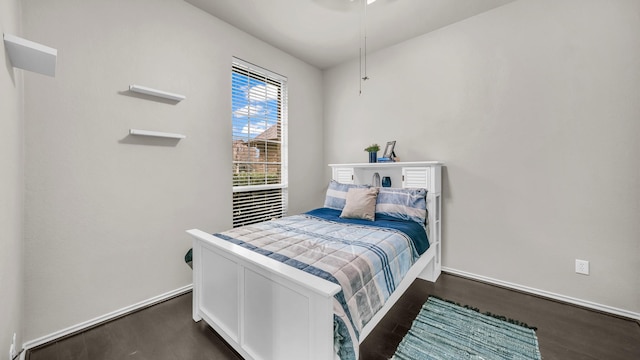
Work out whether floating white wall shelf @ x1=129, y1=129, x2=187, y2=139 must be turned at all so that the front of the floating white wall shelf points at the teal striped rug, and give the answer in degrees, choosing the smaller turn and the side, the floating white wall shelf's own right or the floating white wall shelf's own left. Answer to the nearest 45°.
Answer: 0° — it already faces it

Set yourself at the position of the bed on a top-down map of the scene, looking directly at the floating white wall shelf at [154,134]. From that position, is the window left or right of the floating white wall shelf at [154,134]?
right

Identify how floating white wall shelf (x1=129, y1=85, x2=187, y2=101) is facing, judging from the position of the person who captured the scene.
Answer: facing the viewer and to the right of the viewer

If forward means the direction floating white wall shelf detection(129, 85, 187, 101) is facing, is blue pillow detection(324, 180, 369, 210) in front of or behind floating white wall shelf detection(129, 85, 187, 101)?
in front

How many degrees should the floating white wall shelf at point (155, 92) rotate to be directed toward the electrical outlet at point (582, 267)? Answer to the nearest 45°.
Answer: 0° — it already faces it

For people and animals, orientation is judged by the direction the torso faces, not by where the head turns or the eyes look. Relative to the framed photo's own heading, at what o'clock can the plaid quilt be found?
The plaid quilt is roughly at 11 o'clock from the framed photo.

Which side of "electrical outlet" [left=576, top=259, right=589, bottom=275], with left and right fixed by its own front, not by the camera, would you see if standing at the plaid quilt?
front

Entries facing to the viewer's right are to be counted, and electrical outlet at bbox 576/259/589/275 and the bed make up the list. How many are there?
0

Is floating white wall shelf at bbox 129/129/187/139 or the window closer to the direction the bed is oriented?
the floating white wall shelf

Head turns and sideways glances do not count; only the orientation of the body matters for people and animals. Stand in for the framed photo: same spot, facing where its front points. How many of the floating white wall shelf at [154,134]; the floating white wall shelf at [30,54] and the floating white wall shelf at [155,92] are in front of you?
3

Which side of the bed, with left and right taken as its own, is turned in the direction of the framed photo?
back

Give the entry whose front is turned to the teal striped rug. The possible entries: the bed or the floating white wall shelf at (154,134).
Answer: the floating white wall shelf
